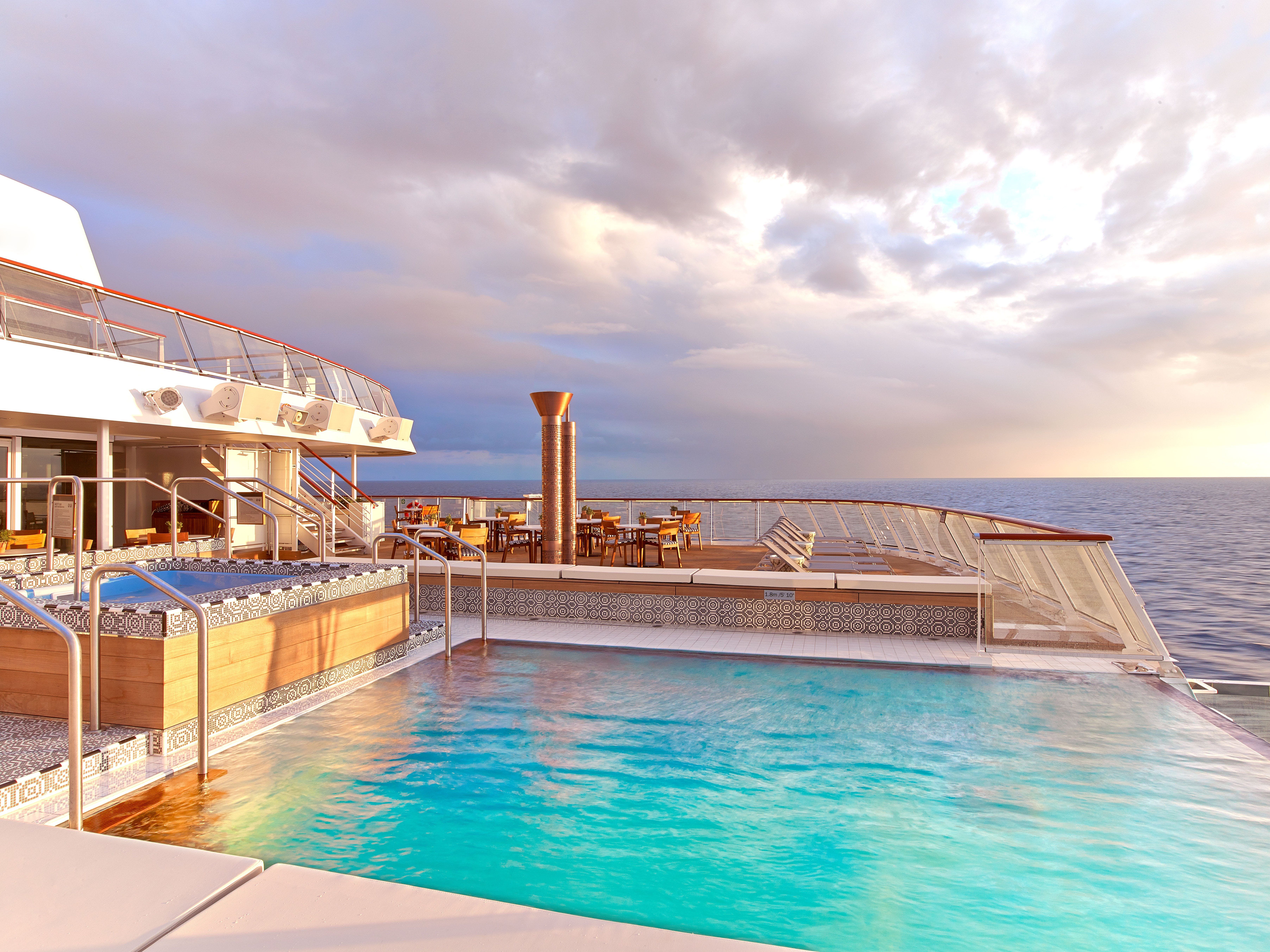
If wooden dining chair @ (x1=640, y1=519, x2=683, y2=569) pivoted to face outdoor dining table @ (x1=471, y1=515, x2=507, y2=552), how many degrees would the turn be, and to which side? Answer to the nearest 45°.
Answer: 0° — it already faces it

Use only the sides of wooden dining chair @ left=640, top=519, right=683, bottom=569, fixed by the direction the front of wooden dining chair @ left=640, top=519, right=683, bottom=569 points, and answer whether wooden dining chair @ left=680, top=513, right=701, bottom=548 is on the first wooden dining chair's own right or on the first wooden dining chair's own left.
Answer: on the first wooden dining chair's own right

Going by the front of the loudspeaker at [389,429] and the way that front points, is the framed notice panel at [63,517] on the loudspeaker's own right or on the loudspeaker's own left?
on the loudspeaker's own right

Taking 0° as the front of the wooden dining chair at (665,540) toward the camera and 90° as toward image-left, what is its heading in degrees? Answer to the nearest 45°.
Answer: approximately 135°

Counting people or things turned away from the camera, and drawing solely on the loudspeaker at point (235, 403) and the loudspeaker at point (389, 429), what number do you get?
0

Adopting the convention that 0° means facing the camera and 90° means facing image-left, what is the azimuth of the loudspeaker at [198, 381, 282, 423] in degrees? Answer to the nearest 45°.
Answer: approximately 315°

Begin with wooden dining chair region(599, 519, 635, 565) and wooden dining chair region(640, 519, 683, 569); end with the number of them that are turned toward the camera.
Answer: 0

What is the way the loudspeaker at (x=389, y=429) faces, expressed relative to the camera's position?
facing the viewer and to the right of the viewer
